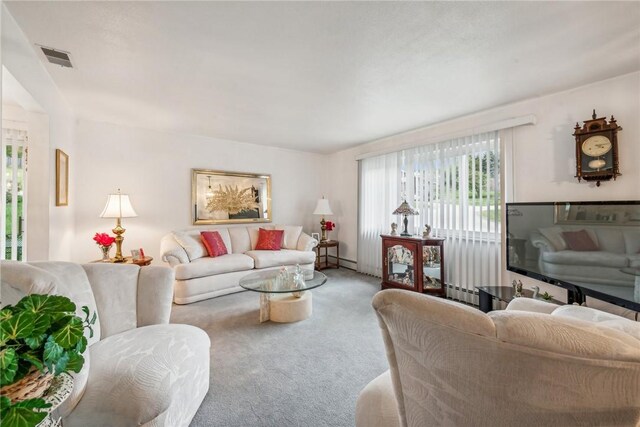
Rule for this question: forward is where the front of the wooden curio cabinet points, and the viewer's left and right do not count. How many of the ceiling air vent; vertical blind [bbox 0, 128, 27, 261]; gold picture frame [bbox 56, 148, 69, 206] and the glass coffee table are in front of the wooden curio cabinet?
4

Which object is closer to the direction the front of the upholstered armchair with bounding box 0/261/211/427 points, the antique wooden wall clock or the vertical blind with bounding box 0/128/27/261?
the antique wooden wall clock

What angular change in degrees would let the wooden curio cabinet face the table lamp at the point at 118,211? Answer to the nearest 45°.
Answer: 0° — it already faces it

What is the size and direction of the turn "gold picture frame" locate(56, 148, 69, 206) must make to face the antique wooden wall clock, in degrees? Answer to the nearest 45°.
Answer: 0° — it already faces it

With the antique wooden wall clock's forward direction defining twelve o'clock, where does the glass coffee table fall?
The glass coffee table is roughly at 12 o'clock from the antique wooden wall clock.

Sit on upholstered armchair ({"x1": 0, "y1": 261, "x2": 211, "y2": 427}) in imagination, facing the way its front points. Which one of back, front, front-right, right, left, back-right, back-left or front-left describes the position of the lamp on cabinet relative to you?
front-left

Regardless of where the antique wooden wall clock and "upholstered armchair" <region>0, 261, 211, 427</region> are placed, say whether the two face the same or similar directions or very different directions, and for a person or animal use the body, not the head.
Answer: very different directions

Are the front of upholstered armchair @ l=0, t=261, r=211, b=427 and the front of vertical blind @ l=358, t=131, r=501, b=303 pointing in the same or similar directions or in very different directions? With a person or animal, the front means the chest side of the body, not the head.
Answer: very different directions

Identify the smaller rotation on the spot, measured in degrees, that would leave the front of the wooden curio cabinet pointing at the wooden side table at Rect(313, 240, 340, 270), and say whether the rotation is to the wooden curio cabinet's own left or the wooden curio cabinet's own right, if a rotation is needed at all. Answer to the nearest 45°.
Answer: approximately 90° to the wooden curio cabinet's own right

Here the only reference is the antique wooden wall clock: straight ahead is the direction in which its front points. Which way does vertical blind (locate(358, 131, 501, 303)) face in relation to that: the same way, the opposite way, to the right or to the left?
the same way

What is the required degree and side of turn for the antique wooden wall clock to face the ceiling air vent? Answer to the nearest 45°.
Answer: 0° — it already faces it

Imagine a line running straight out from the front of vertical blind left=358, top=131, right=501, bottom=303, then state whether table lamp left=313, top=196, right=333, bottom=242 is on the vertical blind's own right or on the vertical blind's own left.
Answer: on the vertical blind's own right

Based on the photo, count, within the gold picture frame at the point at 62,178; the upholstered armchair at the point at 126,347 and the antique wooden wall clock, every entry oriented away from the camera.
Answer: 0

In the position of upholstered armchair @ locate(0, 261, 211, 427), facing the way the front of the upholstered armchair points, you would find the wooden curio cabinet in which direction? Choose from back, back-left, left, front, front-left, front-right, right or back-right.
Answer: front-left

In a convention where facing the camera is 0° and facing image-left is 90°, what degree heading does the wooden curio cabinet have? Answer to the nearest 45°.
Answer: approximately 45°

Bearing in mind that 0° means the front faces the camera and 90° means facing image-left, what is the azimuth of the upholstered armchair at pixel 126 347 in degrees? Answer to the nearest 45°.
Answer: approximately 315°

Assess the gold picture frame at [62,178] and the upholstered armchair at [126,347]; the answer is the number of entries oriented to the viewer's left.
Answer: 0

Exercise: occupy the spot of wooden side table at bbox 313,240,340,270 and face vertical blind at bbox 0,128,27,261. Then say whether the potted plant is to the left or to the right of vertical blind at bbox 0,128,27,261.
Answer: left

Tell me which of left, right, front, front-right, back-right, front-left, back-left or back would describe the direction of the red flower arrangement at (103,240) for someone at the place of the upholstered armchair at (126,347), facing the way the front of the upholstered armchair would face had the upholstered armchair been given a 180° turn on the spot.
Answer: front-right

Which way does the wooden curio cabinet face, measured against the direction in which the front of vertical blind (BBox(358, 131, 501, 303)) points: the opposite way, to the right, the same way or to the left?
the same way

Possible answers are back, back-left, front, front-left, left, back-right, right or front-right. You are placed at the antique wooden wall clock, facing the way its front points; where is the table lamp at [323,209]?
front-right

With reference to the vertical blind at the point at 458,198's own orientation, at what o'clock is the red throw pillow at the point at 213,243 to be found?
The red throw pillow is roughly at 1 o'clock from the vertical blind.

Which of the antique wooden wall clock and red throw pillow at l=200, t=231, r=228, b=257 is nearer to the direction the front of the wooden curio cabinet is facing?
the red throw pillow

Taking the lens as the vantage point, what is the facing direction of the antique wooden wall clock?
facing the viewer and to the left of the viewer

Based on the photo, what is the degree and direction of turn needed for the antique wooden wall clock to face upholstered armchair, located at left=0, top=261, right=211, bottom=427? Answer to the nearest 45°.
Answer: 0° — it already faces it
